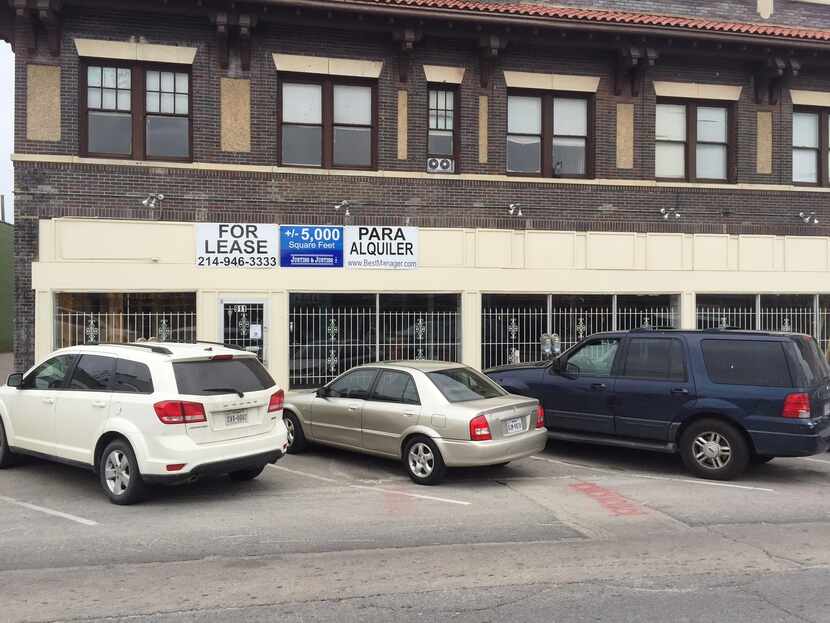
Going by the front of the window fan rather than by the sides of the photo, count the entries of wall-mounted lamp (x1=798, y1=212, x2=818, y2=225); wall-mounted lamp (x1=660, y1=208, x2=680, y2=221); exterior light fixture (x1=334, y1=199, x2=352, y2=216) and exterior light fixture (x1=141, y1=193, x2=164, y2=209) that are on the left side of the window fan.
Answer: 2

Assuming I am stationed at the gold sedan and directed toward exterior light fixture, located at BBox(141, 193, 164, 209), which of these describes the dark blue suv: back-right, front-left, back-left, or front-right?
back-right

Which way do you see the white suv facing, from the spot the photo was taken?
facing away from the viewer and to the left of the viewer

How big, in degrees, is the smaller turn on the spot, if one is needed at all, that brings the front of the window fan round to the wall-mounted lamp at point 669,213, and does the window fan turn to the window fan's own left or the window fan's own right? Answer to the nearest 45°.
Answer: approximately 90° to the window fan's own left

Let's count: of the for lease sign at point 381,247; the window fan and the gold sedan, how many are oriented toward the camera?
2

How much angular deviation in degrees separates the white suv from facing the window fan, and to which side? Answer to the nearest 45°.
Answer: approximately 90° to its right
